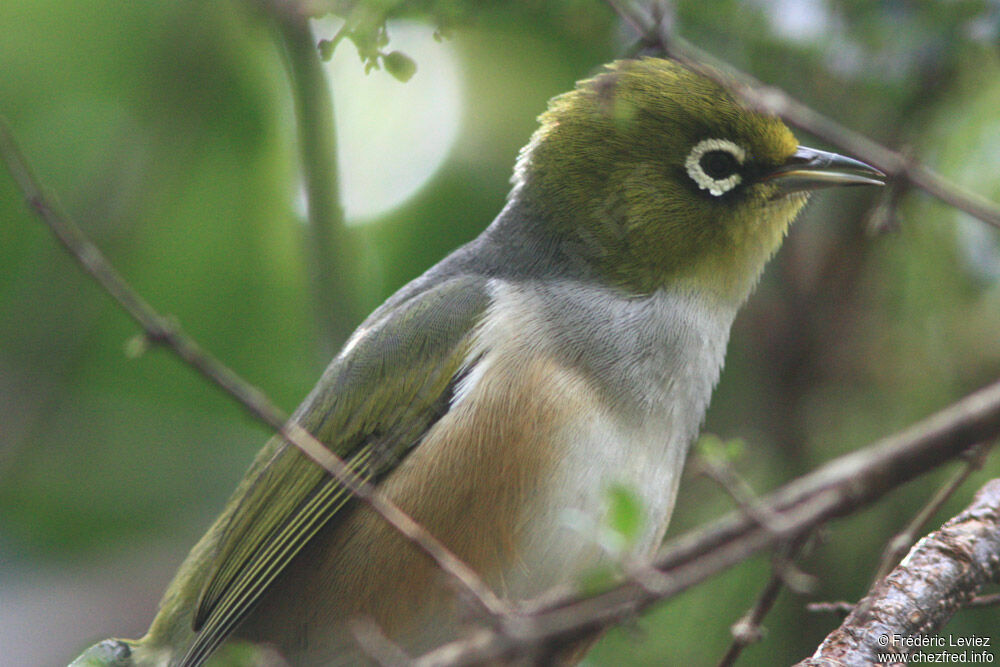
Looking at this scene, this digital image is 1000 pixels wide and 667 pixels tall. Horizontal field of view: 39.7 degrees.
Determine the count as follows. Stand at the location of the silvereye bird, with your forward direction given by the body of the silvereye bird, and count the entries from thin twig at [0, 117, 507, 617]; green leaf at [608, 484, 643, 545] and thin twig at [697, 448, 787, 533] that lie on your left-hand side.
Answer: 0

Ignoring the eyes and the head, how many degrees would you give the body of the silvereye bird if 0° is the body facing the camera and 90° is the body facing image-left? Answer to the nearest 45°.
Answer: approximately 270°

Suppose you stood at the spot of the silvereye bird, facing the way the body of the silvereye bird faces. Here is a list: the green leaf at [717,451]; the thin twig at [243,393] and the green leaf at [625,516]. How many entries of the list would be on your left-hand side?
0
